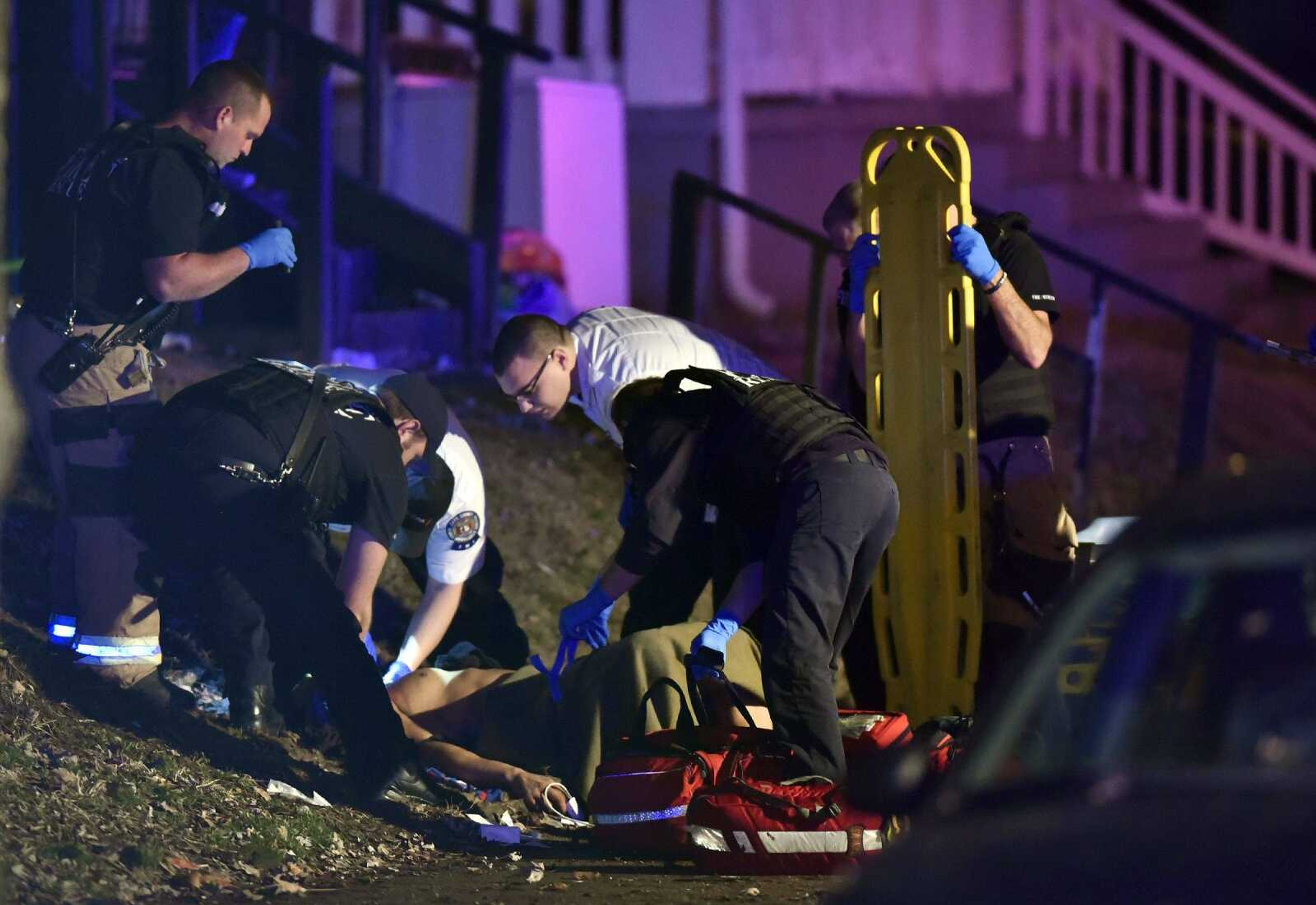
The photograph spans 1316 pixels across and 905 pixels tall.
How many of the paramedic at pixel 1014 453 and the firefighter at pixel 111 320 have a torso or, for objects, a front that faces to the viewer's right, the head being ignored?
1

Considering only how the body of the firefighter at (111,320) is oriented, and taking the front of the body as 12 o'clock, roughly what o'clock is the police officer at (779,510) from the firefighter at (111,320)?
the police officer at (779,510) is roughly at 1 o'clock from the firefighter at (111,320).

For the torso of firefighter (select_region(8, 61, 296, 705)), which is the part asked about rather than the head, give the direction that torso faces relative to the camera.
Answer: to the viewer's right

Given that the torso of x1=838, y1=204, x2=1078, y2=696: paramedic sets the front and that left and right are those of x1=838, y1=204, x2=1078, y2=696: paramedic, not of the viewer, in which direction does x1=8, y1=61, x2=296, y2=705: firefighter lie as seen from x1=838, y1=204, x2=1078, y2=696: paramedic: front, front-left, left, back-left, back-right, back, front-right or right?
front-right

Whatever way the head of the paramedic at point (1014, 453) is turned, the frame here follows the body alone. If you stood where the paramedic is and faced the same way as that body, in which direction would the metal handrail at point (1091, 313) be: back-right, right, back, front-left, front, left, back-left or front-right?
back-right

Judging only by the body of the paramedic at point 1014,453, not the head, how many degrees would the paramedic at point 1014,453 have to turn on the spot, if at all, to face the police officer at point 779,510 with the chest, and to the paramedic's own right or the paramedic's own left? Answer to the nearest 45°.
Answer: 0° — they already face them

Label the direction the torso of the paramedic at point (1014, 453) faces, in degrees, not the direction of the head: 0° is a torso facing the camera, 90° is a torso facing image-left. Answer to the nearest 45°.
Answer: approximately 45°

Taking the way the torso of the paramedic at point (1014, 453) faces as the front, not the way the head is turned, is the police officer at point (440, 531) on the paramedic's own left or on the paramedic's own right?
on the paramedic's own right

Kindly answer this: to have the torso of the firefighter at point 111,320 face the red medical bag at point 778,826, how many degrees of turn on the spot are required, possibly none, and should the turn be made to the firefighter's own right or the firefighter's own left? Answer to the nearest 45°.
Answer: approximately 45° to the firefighter's own right

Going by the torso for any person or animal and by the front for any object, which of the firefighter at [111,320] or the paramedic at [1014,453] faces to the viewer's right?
the firefighter at [111,320]

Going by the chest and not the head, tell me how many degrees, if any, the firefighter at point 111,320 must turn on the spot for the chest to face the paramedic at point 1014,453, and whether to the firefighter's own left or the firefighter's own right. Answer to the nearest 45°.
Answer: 0° — they already face them

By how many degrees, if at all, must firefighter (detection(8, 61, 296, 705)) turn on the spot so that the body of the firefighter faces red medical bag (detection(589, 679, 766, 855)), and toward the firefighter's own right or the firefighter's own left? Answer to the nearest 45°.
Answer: approximately 45° to the firefighter's own right
